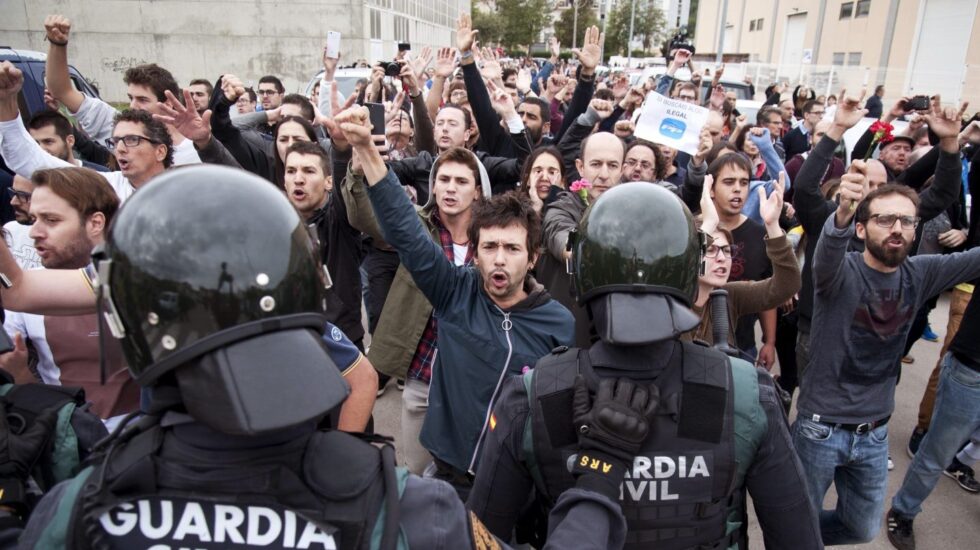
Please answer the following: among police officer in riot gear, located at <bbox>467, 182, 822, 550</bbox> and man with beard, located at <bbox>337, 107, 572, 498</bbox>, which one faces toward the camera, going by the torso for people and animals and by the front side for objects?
the man with beard

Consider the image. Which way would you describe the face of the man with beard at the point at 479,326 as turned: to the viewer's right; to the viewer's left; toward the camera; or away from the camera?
toward the camera

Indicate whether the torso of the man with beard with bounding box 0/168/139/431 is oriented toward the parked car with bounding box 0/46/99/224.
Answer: no

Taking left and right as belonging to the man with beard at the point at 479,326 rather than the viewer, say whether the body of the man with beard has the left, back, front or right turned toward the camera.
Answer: front

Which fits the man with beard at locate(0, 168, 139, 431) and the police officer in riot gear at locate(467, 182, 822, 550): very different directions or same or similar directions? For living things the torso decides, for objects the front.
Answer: very different directions

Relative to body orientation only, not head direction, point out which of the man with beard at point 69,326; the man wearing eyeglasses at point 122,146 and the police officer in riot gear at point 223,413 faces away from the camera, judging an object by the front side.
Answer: the police officer in riot gear

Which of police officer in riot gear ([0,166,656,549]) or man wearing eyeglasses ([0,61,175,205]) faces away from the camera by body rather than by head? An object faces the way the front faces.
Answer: the police officer in riot gear

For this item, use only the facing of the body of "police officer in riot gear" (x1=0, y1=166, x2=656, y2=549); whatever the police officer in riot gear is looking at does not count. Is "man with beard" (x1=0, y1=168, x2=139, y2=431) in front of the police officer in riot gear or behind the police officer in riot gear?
in front

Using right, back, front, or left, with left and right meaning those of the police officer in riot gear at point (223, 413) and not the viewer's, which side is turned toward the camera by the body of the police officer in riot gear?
back

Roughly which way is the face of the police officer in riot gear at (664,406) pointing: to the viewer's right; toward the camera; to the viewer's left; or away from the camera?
away from the camera

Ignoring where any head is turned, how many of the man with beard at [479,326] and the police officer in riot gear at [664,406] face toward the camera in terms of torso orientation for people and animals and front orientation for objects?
1

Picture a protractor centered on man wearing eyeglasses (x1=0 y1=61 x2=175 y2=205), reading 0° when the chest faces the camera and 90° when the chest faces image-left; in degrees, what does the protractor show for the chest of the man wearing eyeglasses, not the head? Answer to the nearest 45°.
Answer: approximately 45°

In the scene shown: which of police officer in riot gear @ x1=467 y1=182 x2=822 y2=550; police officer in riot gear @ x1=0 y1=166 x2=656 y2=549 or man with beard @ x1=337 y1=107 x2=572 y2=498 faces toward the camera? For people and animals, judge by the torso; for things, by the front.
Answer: the man with beard

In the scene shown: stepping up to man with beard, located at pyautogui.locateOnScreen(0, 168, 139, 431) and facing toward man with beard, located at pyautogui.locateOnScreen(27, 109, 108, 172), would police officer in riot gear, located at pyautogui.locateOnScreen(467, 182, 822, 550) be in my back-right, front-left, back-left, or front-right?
back-right

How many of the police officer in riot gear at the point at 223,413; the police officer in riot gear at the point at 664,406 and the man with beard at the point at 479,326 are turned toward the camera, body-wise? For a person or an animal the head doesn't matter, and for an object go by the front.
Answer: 1

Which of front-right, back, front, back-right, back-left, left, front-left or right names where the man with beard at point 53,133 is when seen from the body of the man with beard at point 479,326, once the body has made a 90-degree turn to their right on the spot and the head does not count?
front-right

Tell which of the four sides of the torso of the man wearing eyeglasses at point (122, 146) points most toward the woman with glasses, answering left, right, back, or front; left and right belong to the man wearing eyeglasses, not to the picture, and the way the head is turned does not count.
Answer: left

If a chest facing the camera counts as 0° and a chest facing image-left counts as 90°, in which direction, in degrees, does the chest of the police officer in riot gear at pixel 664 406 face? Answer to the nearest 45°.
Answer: approximately 180°
